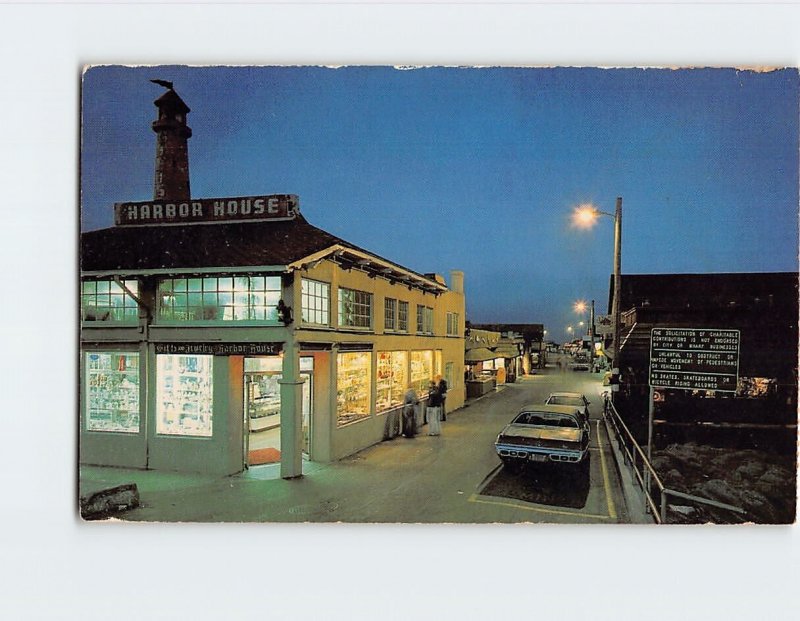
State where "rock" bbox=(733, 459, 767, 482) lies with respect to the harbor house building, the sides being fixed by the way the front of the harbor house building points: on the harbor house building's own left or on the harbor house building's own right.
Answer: on the harbor house building's own left

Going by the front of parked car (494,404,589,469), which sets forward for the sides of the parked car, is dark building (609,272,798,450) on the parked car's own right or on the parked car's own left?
on the parked car's own right

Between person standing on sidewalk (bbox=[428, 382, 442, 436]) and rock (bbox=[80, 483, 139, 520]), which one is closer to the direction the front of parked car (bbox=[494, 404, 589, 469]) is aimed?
the person standing on sidewalk

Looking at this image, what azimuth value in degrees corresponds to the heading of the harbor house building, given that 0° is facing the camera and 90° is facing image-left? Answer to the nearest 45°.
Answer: approximately 0°

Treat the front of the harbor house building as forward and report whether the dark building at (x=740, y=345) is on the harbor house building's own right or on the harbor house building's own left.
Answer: on the harbor house building's own left

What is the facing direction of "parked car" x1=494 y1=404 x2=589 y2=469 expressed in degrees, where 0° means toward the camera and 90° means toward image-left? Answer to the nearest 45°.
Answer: approximately 180°

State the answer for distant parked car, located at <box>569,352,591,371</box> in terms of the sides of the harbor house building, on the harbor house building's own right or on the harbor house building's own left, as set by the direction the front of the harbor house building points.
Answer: on the harbor house building's own left

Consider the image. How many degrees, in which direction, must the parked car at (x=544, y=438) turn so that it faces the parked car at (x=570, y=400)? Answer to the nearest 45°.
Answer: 0° — it already faces it
